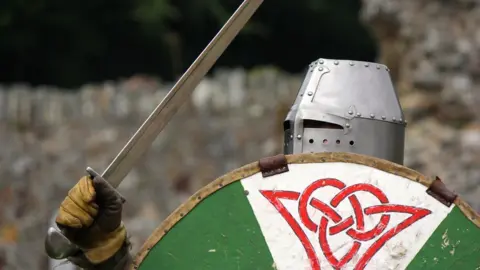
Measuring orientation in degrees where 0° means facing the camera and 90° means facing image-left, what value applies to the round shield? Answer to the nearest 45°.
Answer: approximately 0°
